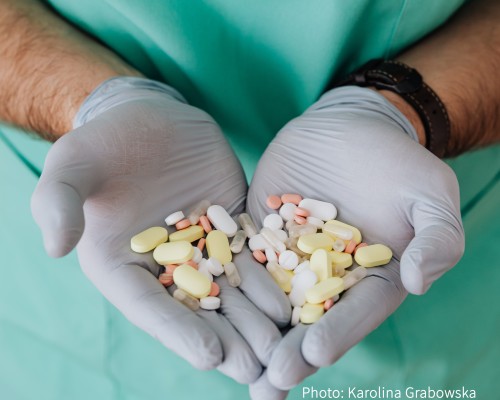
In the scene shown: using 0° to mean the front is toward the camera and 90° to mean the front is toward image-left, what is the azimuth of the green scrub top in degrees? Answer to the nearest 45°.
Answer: approximately 0°
